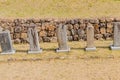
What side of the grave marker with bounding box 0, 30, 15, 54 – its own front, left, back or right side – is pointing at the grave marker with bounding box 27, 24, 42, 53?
left

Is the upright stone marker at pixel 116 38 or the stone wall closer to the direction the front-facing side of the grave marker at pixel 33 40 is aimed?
the upright stone marker

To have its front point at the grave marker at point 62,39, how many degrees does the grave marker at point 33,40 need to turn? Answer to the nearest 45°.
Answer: approximately 90° to its left

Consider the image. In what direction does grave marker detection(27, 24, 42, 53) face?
toward the camera

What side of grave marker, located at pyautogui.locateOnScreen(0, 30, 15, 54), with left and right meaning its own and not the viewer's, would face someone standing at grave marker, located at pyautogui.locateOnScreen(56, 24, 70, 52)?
left

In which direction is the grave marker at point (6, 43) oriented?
toward the camera

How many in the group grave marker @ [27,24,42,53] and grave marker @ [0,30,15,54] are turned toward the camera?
2

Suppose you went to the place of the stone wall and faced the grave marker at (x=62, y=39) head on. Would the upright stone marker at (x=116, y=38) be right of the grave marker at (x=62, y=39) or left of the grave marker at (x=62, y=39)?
left

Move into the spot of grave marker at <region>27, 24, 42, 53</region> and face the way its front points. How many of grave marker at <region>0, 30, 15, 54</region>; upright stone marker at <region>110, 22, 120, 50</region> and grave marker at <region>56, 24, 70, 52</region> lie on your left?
2
